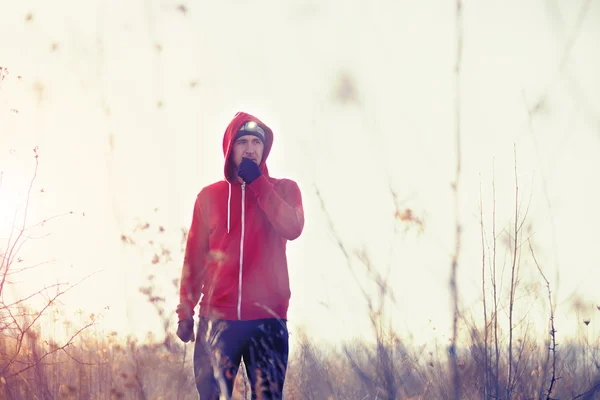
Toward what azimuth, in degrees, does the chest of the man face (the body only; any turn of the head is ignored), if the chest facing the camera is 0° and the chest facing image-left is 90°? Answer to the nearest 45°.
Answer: approximately 0°

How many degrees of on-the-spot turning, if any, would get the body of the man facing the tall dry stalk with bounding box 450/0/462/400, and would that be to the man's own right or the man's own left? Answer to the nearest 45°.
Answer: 0° — they already face it
